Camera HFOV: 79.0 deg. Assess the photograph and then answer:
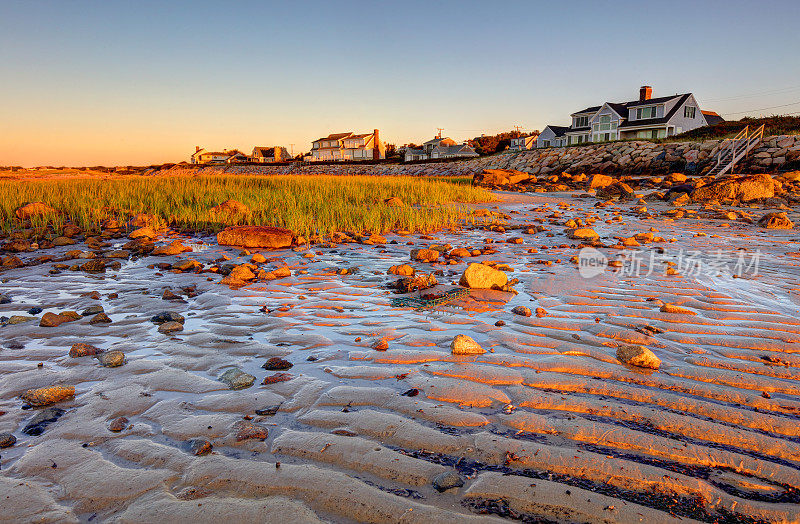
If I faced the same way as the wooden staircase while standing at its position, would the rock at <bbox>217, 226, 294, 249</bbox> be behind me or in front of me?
in front

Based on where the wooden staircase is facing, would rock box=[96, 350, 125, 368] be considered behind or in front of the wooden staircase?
in front

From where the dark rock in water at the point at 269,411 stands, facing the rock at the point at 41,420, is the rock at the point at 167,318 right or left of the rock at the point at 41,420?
right

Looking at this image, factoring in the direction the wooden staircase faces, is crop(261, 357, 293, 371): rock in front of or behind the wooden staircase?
in front

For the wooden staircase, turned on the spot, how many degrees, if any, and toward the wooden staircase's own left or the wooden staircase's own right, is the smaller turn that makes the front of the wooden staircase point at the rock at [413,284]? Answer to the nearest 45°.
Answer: approximately 45° to the wooden staircase's own left

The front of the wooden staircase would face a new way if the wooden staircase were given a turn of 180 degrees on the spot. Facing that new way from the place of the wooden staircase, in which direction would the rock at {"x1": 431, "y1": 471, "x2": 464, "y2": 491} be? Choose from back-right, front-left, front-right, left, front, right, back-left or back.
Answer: back-right

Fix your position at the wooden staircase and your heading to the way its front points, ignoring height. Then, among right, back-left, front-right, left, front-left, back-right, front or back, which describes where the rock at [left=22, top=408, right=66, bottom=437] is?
front-left

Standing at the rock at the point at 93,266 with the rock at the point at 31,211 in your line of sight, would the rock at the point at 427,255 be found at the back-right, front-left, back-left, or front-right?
back-right

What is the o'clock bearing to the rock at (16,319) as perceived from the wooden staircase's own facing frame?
The rock is roughly at 11 o'clock from the wooden staircase.

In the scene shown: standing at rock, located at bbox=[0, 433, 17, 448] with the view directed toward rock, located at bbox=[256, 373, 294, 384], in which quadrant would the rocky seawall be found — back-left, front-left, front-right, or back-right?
front-left

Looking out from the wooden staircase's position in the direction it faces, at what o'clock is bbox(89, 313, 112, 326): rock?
The rock is roughly at 11 o'clock from the wooden staircase.

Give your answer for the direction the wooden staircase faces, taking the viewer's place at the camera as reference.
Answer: facing the viewer and to the left of the viewer

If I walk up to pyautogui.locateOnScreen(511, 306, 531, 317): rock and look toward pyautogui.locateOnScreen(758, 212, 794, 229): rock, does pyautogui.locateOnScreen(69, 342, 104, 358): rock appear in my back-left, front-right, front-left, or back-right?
back-left

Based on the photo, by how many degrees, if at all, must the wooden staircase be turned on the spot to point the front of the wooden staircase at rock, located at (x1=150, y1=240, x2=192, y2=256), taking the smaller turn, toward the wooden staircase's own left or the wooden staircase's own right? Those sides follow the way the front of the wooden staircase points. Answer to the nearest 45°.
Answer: approximately 45° to the wooden staircase's own left

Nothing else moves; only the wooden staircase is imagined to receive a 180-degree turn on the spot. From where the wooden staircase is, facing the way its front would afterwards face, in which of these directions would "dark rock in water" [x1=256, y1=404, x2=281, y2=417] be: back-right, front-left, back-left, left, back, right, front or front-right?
back-right
